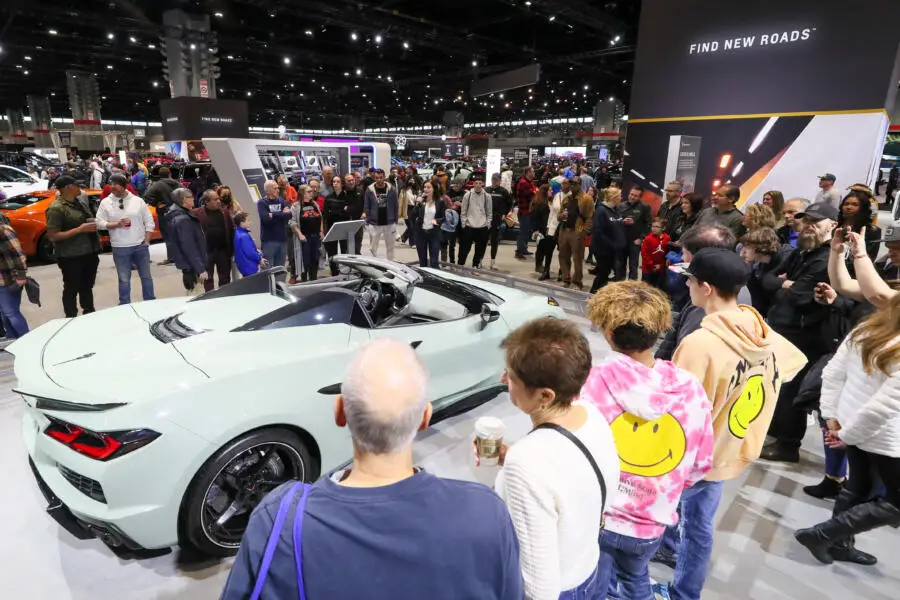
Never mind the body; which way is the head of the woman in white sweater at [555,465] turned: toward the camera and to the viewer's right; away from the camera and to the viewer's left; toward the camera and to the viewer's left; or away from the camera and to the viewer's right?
away from the camera and to the viewer's left

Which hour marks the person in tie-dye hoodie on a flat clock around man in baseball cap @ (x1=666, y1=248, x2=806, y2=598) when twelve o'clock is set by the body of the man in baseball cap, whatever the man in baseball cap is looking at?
The person in tie-dye hoodie is roughly at 8 o'clock from the man in baseball cap.

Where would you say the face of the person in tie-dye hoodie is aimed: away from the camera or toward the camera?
away from the camera

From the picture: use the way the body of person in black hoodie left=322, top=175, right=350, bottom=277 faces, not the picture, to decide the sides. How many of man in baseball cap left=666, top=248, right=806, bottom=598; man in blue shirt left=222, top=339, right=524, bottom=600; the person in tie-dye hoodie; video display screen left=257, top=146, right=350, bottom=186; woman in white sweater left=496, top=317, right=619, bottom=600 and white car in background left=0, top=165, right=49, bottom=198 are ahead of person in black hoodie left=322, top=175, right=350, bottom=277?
4

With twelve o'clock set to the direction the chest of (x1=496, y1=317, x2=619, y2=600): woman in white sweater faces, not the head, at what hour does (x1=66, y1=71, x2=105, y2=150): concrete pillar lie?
The concrete pillar is roughly at 12 o'clock from the woman in white sweater.

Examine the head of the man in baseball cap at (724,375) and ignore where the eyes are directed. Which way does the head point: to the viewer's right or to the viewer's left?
to the viewer's left

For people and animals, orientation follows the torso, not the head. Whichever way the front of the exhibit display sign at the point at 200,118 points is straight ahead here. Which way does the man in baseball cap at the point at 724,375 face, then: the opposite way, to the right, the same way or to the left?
the opposite way

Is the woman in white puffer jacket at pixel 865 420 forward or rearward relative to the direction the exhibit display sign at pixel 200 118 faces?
forward

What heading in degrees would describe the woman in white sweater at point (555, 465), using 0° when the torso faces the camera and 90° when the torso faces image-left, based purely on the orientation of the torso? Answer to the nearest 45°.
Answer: approximately 135°

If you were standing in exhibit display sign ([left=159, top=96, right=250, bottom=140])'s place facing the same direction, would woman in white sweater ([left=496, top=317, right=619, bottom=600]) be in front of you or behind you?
in front

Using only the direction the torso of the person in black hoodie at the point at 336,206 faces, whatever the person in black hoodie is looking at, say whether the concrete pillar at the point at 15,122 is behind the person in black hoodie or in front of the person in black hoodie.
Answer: behind

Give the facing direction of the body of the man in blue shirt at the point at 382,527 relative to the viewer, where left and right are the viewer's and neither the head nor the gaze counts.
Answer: facing away from the viewer
